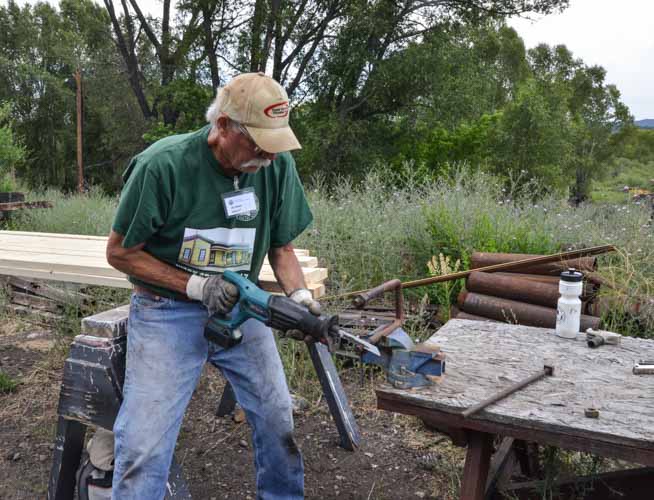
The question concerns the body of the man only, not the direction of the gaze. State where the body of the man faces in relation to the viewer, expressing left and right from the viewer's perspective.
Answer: facing the viewer and to the right of the viewer

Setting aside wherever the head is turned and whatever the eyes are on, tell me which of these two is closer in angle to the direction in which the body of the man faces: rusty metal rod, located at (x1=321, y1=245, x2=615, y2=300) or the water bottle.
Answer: the water bottle

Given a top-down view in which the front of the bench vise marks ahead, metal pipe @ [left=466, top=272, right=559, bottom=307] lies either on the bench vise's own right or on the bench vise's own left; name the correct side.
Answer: on the bench vise's own right

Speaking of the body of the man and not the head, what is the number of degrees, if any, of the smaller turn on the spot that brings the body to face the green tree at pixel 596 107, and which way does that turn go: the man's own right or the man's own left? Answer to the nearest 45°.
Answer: approximately 90° to the man's own left

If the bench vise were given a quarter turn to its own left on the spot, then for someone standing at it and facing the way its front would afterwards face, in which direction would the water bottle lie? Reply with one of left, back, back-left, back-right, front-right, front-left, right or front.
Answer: back-left

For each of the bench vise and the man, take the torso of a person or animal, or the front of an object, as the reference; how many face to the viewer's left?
1

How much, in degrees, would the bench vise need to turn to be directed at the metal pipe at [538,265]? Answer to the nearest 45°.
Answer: approximately 90° to its right

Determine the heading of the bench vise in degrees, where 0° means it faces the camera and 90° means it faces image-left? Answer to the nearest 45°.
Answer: approximately 90°

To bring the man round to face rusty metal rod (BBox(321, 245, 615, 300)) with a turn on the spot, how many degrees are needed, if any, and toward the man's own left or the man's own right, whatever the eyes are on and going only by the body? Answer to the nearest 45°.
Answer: approximately 90° to the man's own left

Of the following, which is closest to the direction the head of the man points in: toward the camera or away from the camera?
toward the camera

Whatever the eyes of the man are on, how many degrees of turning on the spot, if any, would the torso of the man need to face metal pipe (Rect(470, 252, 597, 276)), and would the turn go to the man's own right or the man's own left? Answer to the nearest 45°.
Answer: approximately 90° to the man's own left

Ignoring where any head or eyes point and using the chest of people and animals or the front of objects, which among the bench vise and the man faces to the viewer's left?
the bench vise

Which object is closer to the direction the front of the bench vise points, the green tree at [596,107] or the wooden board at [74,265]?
the wooden board

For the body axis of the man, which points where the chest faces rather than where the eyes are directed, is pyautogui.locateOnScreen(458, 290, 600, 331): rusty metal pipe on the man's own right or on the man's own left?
on the man's own left
